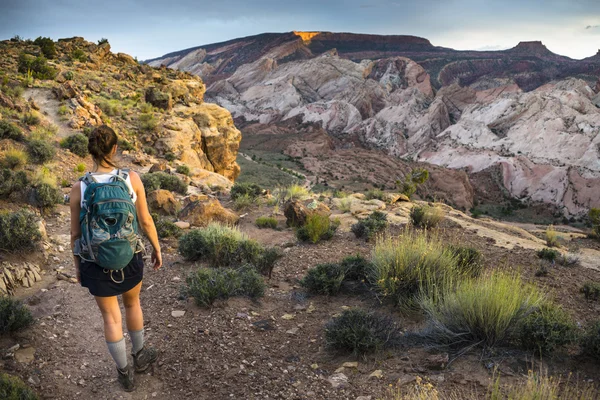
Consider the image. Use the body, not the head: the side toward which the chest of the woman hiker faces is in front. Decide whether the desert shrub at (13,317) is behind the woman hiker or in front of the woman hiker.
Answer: in front

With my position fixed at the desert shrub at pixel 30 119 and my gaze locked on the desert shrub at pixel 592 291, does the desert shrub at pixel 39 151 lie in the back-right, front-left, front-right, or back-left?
front-right

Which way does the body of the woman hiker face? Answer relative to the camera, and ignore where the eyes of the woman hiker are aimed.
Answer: away from the camera

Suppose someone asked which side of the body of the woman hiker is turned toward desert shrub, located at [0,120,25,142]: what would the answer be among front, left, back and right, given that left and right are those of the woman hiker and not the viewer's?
front

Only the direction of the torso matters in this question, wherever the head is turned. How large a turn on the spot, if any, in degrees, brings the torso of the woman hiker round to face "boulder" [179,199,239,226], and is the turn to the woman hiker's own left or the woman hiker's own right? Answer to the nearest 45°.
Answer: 0° — they already face it

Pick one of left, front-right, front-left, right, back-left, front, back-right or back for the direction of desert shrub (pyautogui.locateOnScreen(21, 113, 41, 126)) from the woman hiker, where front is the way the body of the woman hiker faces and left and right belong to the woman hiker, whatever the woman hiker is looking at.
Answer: front

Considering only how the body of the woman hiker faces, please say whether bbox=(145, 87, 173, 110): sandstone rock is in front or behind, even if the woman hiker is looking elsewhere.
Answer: in front

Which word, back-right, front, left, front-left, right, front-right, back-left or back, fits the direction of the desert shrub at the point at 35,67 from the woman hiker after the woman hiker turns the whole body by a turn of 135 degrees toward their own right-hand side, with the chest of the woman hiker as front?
back-left

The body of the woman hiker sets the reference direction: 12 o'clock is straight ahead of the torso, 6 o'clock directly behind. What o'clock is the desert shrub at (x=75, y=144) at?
The desert shrub is roughly at 12 o'clock from the woman hiker.

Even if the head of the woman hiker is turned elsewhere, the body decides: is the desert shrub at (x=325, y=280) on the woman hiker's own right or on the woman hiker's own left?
on the woman hiker's own right

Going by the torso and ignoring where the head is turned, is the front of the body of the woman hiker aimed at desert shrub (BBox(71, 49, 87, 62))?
yes

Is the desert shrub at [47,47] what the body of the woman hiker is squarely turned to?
yes

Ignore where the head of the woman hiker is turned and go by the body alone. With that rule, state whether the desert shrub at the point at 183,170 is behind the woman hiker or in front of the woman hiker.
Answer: in front
